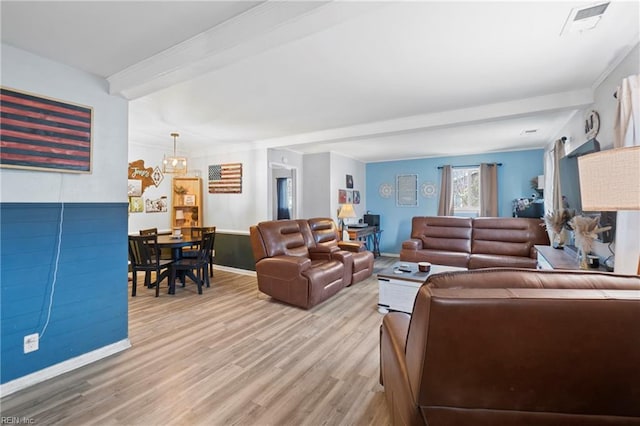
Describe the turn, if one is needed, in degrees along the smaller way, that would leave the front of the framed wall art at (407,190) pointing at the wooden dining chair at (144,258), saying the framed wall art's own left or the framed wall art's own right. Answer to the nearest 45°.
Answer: approximately 45° to the framed wall art's own right

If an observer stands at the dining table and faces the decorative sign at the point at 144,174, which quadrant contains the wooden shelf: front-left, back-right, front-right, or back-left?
front-right

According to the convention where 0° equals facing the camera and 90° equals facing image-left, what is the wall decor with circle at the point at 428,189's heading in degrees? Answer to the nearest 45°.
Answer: approximately 0°

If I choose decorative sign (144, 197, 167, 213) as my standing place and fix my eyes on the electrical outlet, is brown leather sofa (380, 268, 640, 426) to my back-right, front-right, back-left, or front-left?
front-left

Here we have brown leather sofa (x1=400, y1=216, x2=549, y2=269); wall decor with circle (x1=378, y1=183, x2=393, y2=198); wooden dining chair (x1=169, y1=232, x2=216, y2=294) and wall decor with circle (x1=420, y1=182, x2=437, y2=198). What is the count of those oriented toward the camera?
3

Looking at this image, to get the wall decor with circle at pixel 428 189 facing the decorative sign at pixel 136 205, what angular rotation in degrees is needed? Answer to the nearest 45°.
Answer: approximately 45° to its right

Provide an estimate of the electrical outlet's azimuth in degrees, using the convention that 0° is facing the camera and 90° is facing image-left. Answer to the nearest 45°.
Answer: approximately 315°

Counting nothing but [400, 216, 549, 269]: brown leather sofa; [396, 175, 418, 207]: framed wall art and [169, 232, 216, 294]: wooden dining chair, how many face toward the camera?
2

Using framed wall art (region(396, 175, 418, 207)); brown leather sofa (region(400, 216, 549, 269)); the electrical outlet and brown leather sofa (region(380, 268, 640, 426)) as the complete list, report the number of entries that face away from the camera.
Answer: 1

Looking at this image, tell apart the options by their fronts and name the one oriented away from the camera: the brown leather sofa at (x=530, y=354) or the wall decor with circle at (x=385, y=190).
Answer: the brown leather sofa

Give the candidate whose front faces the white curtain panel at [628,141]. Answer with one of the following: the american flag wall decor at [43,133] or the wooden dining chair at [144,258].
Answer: the american flag wall decor

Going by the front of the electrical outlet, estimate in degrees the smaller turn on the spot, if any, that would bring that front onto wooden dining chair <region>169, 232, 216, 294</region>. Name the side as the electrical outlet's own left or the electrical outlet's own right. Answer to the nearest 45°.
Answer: approximately 90° to the electrical outlet's own left

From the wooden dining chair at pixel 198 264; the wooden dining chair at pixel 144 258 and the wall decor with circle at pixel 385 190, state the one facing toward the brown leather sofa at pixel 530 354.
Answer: the wall decor with circle

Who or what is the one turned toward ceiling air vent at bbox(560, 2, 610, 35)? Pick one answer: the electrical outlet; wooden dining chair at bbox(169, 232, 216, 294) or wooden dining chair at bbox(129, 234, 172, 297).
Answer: the electrical outlet

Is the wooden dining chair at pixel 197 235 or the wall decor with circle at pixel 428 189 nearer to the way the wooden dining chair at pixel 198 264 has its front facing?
the wooden dining chair

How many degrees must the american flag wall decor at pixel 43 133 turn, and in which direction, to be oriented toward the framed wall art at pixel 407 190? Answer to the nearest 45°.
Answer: approximately 45° to its left

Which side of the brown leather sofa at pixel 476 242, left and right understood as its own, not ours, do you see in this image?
front

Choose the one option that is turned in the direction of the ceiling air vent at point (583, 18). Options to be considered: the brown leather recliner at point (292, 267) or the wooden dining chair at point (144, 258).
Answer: the brown leather recliner

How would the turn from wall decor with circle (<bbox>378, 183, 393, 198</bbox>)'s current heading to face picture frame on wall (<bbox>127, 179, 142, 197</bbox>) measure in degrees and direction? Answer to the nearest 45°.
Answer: approximately 45° to its right
